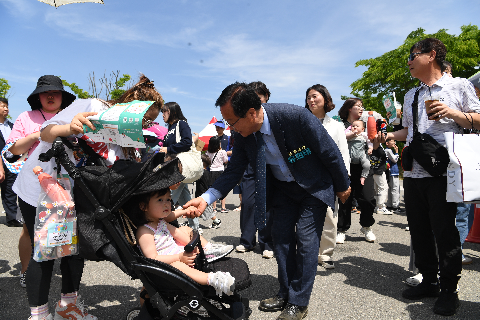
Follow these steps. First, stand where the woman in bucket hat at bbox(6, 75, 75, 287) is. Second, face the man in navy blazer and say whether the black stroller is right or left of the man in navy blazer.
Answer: right

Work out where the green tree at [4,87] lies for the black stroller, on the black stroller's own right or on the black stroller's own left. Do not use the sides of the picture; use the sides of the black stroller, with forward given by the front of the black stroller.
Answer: on the black stroller's own left

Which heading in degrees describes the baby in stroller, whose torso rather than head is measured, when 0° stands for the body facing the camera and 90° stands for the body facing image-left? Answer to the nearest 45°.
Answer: approximately 315°

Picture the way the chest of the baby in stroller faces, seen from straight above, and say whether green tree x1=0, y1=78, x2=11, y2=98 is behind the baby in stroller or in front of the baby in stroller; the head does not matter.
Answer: behind

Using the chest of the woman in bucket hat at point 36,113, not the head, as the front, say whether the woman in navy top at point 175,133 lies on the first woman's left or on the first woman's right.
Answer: on the first woman's left

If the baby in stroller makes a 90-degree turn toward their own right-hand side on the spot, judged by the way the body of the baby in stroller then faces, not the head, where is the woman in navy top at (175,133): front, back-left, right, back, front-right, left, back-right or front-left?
back-right

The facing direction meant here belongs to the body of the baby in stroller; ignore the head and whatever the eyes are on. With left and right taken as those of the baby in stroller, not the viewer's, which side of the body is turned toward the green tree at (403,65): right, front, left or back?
left

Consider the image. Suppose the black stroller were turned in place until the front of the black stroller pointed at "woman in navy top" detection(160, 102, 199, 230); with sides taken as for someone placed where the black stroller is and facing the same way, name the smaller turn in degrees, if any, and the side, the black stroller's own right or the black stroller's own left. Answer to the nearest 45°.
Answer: approximately 90° to the black stroller's own left

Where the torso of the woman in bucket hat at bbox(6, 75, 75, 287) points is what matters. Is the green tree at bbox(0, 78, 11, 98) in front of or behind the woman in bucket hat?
behind

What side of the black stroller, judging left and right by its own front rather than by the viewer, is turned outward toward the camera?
right
